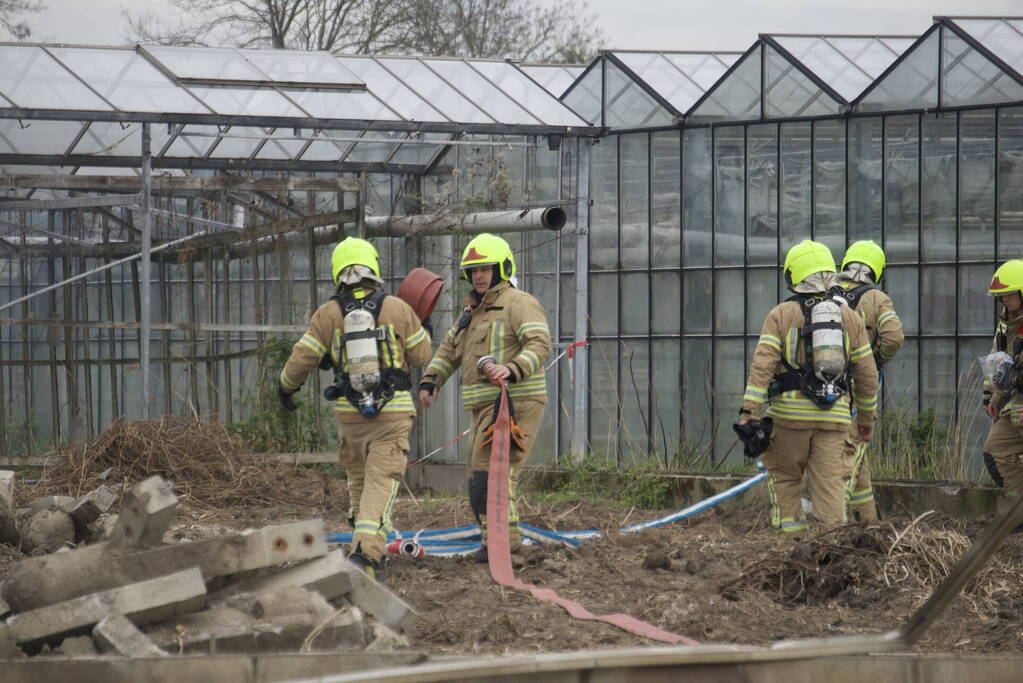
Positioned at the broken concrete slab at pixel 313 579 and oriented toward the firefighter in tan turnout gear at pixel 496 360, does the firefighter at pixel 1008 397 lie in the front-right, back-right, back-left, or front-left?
front-right

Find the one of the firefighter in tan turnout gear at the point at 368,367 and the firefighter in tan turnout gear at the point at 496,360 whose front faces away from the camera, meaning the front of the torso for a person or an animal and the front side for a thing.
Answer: the firefighter in tan turnout gear at the point at 368,367

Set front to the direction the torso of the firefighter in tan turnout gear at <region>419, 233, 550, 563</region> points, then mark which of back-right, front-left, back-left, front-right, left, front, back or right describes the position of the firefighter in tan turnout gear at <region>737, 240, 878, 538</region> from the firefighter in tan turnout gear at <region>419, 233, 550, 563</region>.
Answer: back-left

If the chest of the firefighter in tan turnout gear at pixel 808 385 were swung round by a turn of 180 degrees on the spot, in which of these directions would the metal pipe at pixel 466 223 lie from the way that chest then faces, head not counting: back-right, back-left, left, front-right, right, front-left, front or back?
back-right

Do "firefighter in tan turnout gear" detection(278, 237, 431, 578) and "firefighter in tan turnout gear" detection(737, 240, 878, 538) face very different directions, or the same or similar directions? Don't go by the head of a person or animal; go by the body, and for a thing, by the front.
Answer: same or similar directions

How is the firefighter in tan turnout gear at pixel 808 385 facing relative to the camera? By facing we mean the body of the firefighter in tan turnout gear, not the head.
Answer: away from the camera

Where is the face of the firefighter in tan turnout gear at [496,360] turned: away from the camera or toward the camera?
toward the camera

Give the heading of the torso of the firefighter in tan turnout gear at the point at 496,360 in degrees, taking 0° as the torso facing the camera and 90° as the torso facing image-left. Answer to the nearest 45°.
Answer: approximately 45°

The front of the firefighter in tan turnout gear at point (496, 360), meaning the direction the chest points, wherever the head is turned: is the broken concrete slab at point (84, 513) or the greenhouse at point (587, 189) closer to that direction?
the broken concrete slab

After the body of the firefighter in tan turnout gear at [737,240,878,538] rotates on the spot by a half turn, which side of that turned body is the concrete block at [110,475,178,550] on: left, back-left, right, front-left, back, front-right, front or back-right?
front-right

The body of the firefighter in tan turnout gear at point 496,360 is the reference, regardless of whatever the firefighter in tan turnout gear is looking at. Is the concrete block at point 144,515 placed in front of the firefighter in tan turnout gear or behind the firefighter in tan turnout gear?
in front

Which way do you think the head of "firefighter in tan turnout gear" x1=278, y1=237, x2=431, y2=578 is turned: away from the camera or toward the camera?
away from the camera

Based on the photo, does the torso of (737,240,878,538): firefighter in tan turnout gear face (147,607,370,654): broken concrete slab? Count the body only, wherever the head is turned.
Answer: no

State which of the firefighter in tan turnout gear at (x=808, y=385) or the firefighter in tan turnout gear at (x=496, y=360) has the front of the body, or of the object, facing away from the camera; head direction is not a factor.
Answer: the firefighter in tan turnout gear at (x=808, y=385)

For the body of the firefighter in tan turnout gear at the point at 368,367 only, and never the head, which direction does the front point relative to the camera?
away from the camera

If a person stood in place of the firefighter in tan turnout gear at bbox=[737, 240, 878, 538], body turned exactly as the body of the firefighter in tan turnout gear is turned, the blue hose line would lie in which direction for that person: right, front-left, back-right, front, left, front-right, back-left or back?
left
